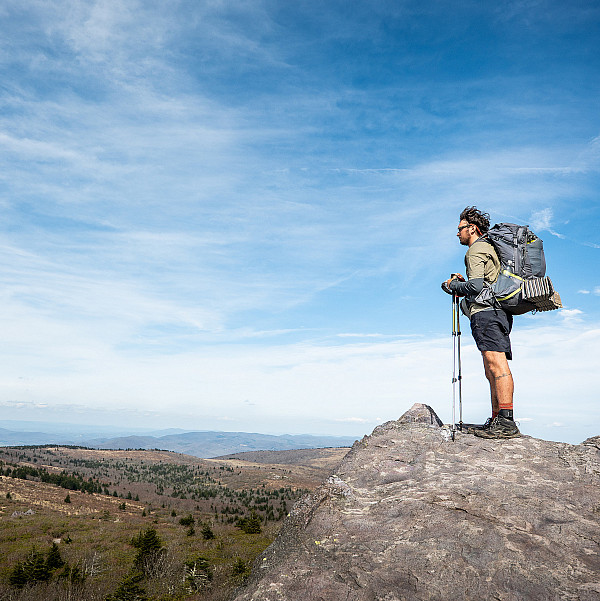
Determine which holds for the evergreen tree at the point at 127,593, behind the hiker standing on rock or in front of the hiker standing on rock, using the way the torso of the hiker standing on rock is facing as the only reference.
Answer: in front

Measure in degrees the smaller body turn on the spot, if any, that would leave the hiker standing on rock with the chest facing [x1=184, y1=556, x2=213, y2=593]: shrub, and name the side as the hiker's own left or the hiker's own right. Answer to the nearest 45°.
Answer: approximately 45° to the hiker's own right

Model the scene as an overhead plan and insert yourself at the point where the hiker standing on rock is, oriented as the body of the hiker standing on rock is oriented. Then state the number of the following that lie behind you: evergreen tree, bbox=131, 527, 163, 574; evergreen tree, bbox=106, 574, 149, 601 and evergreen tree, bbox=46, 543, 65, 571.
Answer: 0

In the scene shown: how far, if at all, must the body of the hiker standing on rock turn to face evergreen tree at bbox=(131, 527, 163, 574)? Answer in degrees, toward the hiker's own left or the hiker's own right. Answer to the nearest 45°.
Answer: approximately 45° to the hiker's own right

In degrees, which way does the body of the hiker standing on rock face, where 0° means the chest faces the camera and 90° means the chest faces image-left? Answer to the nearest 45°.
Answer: approximately 90°

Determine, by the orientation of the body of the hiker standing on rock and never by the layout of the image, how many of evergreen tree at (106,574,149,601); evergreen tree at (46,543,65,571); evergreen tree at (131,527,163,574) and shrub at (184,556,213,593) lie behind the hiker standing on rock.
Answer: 0
